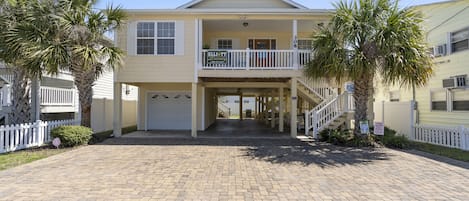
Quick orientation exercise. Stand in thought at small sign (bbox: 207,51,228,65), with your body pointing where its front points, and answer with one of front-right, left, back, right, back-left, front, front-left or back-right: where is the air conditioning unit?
left

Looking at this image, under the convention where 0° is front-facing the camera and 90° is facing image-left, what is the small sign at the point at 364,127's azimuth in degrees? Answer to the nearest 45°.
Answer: approximately 0°

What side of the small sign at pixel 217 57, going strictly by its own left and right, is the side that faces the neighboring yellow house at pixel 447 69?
left

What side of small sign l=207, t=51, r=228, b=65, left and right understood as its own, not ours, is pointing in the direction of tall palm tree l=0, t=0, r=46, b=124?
right

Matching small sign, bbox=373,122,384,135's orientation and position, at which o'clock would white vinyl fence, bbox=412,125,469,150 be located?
The white vinyl fence is roughly at 8 o'clock from the small sign.

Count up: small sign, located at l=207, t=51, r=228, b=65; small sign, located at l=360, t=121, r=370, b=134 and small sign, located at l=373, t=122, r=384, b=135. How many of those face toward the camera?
3

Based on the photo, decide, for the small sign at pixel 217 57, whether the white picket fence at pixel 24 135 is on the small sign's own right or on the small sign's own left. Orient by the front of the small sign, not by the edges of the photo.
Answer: on the small sign's own right

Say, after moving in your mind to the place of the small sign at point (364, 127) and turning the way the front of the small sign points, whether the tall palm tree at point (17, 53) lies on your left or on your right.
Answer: on your right

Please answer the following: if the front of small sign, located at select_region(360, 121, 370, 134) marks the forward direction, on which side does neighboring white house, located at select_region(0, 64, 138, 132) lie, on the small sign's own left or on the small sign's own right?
on the small sign's own right

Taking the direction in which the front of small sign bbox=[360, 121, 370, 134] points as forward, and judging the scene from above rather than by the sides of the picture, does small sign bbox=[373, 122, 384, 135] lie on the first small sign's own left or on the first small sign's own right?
on the first small sign's own left

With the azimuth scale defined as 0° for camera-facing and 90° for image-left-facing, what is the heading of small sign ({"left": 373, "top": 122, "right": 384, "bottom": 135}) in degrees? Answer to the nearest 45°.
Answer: approximately 0°

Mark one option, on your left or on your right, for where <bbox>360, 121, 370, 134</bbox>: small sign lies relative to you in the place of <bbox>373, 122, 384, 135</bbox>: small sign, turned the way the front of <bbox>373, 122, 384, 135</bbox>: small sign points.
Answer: on your right

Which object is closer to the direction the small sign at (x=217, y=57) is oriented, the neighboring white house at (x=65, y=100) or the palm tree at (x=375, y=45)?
the palm tree

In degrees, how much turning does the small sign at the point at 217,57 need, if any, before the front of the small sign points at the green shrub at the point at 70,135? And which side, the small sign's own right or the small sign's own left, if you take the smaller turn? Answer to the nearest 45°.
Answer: approximately 45° to the small sign's own right
